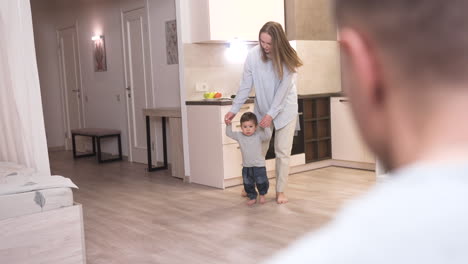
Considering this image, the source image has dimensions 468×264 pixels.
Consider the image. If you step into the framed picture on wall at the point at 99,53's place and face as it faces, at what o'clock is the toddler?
The toddler is roughly at 10 o'clock from the framed picture on wall.

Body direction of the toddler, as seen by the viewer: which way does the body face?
toward the camera

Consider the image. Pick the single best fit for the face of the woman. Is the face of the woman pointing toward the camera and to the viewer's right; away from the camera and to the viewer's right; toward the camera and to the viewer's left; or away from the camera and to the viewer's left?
toward the camera and to the viewer's left

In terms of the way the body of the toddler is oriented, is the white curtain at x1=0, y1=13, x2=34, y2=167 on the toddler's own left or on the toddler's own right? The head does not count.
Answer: on the toddler's own right

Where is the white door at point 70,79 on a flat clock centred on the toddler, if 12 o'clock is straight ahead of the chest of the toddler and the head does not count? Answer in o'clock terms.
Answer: The white door is roughly at 5 o'clock from the toddler.

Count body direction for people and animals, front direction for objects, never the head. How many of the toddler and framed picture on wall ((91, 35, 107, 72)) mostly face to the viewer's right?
0

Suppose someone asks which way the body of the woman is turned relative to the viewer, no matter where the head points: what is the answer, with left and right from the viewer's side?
facing the viewer and to the left of the viewer

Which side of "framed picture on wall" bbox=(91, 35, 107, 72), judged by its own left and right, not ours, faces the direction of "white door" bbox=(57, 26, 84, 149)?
right

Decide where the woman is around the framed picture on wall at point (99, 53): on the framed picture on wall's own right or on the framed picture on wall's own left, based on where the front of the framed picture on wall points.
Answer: on the framed picture on wall's own left

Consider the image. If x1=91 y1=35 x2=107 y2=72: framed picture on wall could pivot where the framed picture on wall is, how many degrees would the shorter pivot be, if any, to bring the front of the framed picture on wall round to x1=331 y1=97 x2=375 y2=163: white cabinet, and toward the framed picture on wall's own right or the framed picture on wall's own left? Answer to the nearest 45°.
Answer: approximately 90° to the framed picture on wall's own left
